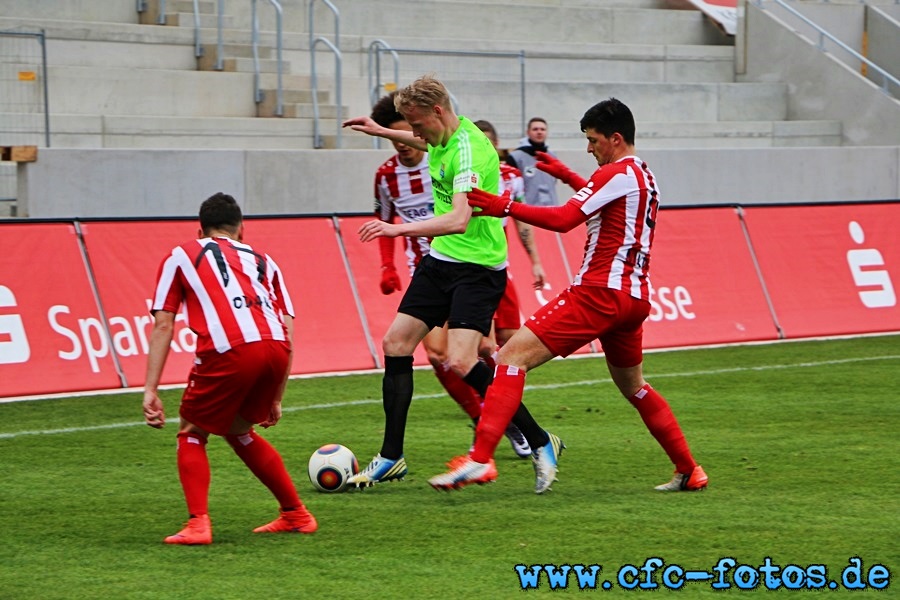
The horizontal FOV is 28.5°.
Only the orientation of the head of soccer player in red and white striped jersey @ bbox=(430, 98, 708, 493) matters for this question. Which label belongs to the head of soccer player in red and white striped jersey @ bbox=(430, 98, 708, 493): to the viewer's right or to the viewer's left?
to the viewer's left

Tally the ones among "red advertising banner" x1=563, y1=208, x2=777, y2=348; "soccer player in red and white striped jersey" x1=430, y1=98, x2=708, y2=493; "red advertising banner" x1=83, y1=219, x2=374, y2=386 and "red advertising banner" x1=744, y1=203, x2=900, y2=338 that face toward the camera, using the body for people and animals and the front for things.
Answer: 3

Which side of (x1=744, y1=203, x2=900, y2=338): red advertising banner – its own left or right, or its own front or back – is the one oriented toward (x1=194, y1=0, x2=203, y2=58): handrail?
right

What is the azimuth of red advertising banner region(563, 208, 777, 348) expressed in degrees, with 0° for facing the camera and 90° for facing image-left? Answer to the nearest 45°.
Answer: approximately 0°

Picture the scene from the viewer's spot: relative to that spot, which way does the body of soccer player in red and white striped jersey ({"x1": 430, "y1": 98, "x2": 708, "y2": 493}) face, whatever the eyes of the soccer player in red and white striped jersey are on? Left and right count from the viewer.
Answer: facing to the left of the viewer

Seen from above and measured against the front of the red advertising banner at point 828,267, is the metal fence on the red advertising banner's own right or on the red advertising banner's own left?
on the red advertising banner's own right

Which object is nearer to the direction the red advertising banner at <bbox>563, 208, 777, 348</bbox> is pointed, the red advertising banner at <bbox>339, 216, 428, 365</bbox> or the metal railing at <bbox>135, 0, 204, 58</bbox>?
the red advertising banner

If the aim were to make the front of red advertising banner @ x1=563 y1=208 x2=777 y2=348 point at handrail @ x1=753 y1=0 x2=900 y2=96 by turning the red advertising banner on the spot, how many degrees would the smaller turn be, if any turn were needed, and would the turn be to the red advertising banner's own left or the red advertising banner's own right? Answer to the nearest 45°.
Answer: approximately 180°

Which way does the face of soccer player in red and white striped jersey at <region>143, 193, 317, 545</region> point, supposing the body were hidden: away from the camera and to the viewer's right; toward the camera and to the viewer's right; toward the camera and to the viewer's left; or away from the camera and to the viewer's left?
away from the camera and to the viewer's right

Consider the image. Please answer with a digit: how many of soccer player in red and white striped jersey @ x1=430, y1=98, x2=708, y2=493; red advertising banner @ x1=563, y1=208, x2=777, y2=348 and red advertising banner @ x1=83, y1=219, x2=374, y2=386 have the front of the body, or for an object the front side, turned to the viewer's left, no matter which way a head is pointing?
1

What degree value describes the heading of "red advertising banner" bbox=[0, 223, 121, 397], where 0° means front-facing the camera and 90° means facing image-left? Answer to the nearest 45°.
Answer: approximately 0°
